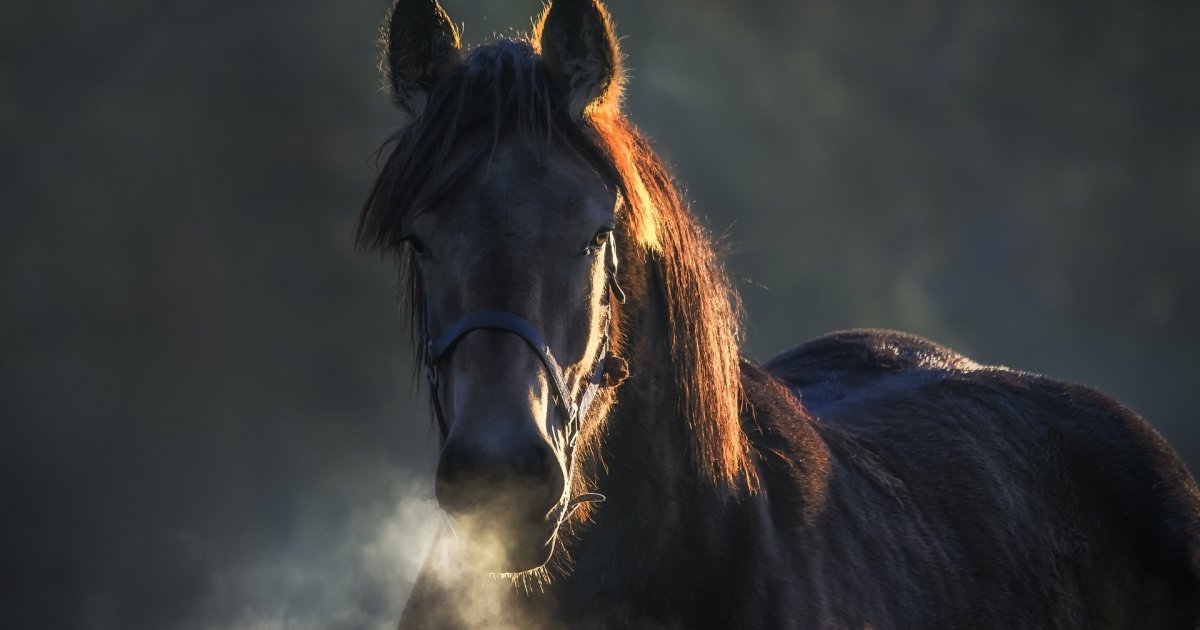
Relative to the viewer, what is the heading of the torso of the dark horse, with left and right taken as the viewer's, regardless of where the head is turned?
facing the viewer and to the left of the viewer
